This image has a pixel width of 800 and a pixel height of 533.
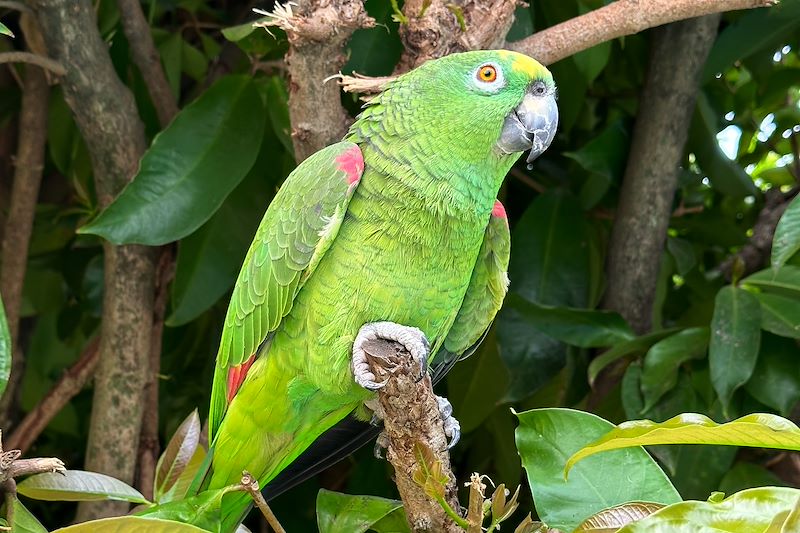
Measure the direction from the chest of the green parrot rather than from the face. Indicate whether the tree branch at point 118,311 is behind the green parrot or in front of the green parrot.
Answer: behind

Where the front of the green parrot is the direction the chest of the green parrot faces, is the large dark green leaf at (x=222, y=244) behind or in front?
behind

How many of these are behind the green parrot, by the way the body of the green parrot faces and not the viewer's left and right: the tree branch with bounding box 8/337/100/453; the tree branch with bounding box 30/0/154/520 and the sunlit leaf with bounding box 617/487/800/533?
2

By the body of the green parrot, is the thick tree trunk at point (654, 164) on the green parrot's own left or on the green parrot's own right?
on the green parrot's own left

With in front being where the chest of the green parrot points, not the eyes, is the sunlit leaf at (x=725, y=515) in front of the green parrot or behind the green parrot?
in front

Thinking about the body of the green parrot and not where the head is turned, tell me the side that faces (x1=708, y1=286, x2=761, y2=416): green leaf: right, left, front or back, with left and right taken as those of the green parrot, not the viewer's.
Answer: left

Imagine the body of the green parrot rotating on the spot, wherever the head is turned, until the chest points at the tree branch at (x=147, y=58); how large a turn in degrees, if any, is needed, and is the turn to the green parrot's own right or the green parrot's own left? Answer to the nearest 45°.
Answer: approximately 180°

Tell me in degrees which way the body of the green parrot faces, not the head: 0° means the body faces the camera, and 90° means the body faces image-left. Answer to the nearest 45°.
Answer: approximately 315°

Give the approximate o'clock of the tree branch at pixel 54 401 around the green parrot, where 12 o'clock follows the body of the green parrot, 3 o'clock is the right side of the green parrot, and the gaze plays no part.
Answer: The tree branch is roughly at 6 o'clock from the green parrot.

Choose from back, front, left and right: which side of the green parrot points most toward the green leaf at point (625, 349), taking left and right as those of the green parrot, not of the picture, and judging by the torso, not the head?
left
